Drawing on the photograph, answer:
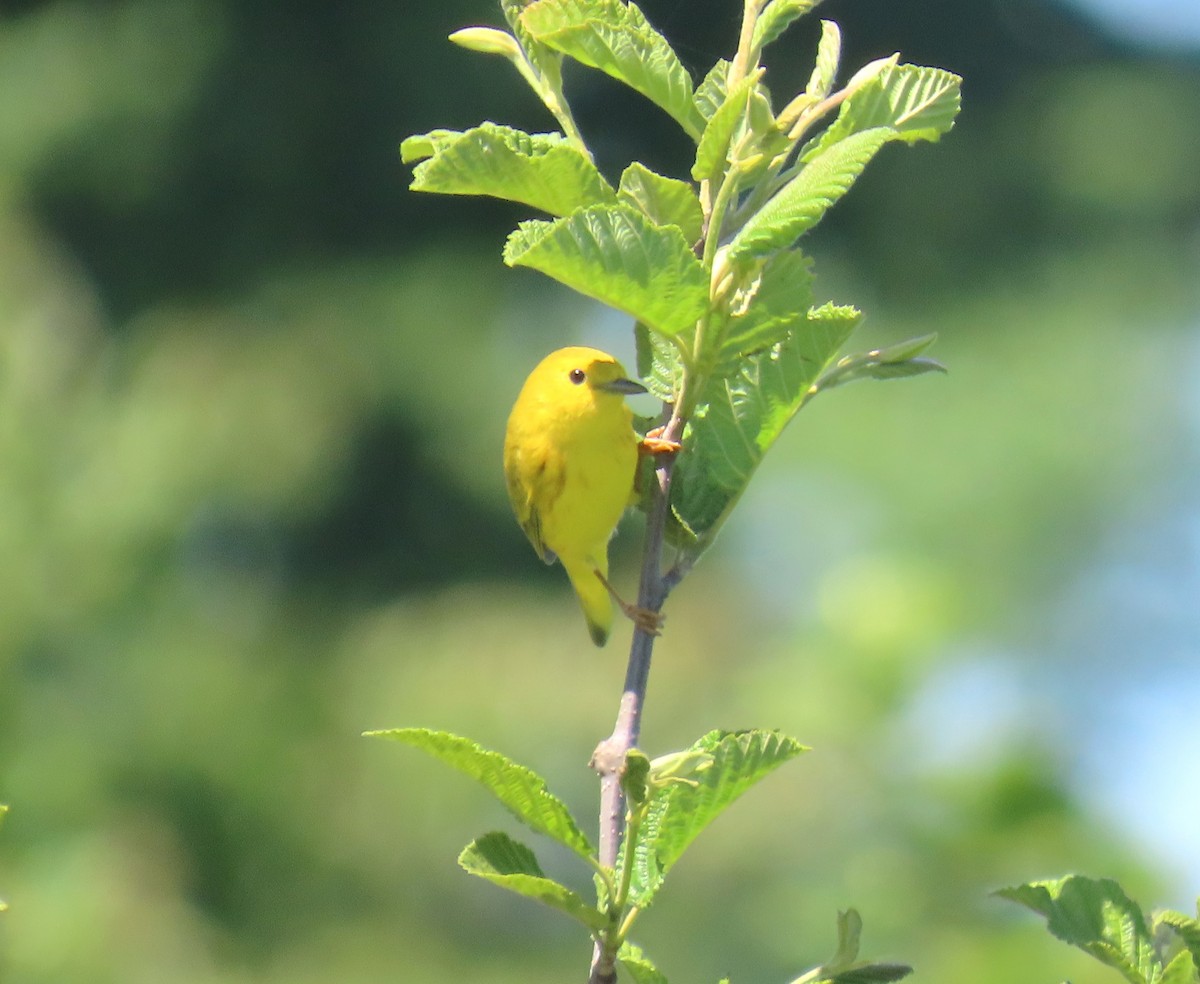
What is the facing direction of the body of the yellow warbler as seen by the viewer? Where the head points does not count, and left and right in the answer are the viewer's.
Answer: facing the viewer and to the right of the viewer
